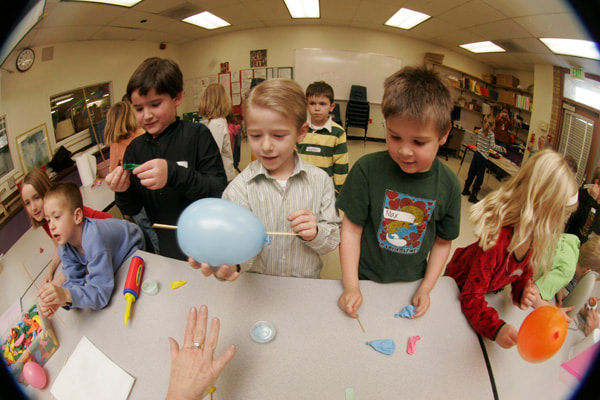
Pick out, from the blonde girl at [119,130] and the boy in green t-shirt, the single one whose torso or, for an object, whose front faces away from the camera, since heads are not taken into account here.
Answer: the blonde girl

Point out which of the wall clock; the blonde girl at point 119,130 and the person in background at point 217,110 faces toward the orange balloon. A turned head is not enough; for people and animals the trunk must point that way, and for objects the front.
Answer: the wall clock

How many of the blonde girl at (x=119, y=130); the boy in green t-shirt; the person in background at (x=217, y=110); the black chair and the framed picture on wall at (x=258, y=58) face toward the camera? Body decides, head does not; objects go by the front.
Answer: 3

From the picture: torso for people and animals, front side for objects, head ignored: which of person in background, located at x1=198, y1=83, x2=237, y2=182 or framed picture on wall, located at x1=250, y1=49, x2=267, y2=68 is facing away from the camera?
the person in background

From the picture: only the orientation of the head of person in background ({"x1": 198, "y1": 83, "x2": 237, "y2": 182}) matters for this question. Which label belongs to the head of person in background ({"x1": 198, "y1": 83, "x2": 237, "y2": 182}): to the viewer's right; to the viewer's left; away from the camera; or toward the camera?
away from the camera

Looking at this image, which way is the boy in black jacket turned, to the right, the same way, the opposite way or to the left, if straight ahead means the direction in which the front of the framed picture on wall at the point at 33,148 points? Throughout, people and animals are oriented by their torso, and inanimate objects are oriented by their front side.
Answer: to the right

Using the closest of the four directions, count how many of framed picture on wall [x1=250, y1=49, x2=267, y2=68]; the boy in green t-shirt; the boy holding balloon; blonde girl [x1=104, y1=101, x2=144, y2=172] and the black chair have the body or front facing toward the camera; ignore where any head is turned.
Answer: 4

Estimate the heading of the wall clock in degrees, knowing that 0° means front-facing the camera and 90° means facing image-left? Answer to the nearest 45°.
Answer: approximately 315°

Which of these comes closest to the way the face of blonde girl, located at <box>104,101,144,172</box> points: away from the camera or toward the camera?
away from the camera
